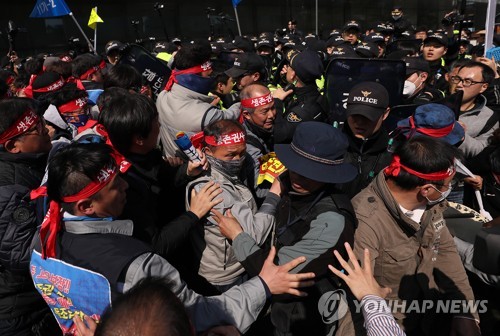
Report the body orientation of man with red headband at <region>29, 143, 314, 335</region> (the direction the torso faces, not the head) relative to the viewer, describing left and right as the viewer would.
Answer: facing away from the viewer and to the right of the viewer

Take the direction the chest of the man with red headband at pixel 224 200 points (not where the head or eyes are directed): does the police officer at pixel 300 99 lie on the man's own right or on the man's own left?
on the man's own left

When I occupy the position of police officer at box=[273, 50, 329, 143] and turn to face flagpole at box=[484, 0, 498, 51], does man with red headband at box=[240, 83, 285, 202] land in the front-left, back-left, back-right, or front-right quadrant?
back-right

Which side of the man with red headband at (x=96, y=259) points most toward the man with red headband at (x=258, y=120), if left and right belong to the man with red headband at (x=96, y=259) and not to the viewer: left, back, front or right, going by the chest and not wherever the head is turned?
front

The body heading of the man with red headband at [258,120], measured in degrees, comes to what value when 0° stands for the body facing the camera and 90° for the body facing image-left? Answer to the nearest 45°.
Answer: approximately 315°

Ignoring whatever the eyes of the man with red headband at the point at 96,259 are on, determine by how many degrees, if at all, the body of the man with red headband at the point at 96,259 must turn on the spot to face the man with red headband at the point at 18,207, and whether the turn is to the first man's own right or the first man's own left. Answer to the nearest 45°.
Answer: approximately 90° to the first man's own left

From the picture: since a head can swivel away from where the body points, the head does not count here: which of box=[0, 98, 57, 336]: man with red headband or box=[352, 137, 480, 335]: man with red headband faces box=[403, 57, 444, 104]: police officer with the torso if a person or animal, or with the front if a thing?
box=[0, 98, 57, 336]: man with red headband

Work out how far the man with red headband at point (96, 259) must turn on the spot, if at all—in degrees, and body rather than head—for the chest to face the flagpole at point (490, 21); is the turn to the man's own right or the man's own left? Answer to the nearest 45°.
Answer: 0° — they already face it

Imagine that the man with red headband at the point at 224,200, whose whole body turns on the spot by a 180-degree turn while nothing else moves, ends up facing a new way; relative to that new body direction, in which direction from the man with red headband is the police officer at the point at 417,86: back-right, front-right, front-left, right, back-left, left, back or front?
right

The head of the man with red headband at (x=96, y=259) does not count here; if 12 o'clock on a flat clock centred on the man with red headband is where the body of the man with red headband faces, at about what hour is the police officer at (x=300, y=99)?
The police officer is roughly at 12 o'clock from the man with red headband.

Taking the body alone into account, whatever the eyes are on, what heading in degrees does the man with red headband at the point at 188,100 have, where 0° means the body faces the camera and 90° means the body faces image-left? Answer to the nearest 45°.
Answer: approximately 225°
